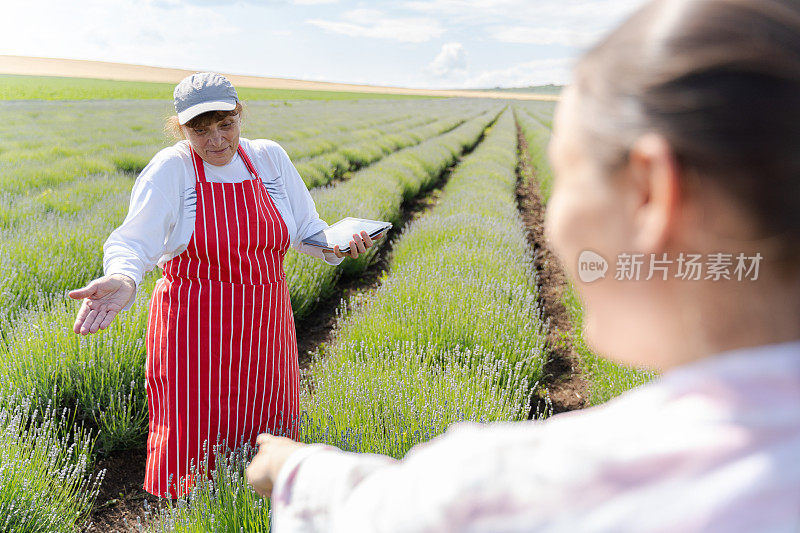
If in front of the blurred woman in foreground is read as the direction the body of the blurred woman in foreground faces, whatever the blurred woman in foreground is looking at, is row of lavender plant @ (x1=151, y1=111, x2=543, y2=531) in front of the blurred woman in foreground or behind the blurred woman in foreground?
in front

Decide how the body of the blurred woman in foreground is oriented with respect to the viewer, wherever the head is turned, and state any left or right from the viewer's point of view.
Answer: facing away from the viewer and to the left of the viewer

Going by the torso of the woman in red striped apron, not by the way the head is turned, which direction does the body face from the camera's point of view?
toward the camera

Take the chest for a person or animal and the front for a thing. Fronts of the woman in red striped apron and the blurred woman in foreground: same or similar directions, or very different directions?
very different directions

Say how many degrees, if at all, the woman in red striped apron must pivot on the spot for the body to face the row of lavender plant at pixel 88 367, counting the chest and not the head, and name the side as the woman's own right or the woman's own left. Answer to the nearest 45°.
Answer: approximately 135° to the woman's own right

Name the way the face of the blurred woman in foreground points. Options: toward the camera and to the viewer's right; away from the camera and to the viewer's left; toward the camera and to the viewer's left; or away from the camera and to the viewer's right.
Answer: away from the camera and to the viewer's left

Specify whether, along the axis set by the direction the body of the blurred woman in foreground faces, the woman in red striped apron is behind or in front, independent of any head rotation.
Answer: in front

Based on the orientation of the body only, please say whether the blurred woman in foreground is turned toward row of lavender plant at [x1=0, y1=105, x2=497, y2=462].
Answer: yes

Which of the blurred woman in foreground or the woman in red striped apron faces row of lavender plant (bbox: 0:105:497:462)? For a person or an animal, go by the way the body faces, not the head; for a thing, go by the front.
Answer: the blurred woman in foreground

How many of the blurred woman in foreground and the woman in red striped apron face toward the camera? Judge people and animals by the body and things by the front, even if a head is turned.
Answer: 1

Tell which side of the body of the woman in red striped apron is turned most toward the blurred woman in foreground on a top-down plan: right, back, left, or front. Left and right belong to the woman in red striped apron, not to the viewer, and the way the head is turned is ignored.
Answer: front
